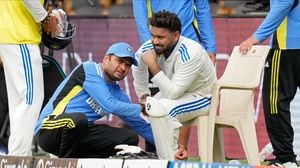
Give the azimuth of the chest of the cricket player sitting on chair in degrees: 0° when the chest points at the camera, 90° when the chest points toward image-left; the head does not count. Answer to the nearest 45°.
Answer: approximately 45°
